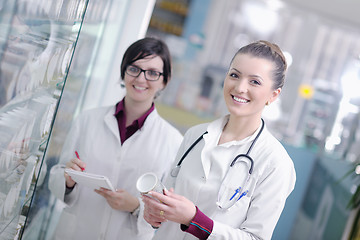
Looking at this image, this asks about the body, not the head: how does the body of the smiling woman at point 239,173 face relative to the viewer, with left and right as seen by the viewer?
facing the viewer and to the left of the viewer

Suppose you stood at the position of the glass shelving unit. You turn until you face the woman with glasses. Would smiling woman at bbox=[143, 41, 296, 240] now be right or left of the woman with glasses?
right

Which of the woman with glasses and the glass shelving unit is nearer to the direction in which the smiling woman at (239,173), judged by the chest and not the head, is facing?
the glass shelving unit

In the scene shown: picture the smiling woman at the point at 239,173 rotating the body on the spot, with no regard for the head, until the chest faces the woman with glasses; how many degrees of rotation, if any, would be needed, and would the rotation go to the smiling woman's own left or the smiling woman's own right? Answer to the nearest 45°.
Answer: approximately 90° to the smiling woman's own right

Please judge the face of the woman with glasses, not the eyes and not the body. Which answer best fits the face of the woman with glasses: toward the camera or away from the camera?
toward the camera

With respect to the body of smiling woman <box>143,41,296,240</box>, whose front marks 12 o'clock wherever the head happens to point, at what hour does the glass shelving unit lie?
The glass shelving unit is roughly at 1 o'clock from the smiling woman.
